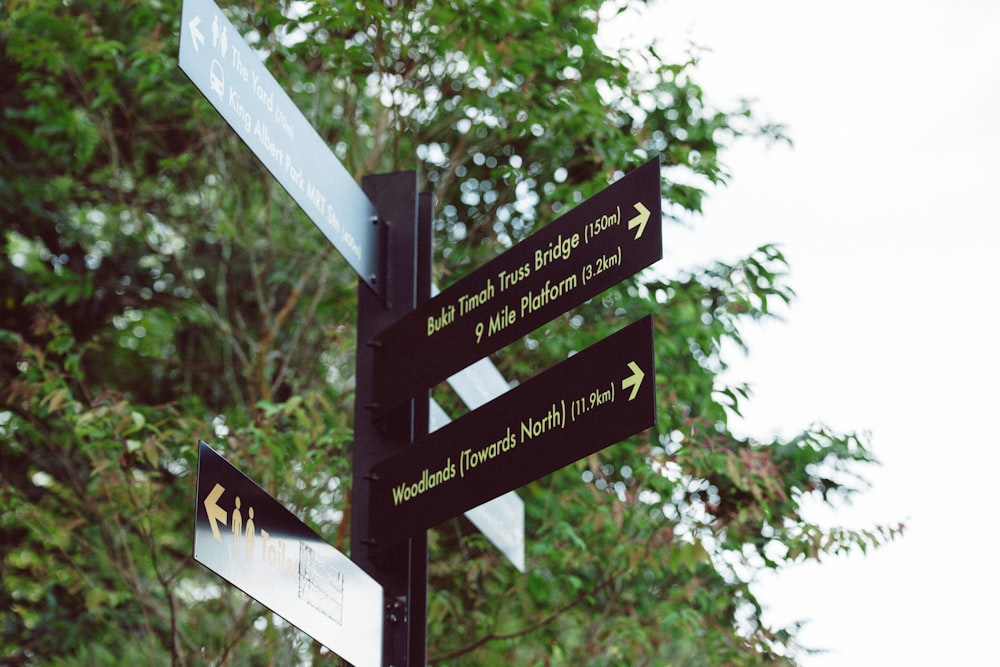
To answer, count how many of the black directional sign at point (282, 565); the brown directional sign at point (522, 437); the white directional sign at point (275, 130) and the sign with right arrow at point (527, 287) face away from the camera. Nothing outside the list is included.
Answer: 0

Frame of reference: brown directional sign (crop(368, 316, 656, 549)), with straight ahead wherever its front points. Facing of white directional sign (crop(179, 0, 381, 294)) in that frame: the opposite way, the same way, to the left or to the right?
to the left

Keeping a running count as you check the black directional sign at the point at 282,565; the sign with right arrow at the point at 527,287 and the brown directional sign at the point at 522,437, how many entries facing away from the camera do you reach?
0

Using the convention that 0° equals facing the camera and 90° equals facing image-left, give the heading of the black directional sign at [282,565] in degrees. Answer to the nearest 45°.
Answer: approximately 315°

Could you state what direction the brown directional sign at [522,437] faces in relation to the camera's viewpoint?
facing the viewer and to the left of the viewer

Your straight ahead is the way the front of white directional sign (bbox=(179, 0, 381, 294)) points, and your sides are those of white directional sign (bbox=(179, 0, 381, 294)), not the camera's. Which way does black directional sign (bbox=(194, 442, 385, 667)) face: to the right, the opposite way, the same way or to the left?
the same way

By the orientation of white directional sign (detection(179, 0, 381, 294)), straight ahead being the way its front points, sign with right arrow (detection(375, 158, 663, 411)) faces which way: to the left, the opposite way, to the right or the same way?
to the right

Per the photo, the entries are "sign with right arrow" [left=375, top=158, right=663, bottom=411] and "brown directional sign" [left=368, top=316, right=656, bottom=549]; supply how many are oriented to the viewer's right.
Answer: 0

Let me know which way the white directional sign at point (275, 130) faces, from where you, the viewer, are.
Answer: facing the viewer and to the right of the viewer

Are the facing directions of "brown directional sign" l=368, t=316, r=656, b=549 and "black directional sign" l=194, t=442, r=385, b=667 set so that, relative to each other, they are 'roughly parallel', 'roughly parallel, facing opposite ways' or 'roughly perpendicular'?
roughly perpendicular

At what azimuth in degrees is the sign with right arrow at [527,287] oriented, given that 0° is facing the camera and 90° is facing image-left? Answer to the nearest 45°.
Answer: approximately 45°
